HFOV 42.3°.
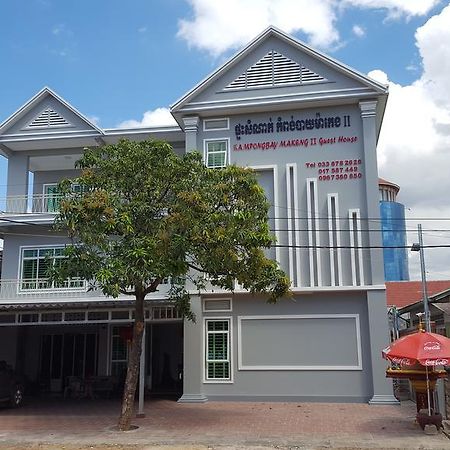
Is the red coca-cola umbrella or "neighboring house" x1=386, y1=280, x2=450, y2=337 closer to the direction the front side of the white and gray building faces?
the red coca-cola umbrella

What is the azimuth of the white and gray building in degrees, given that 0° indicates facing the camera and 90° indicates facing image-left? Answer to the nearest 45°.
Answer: approximately 0°

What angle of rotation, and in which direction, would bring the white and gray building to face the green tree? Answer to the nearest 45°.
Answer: approximately 45° to its right

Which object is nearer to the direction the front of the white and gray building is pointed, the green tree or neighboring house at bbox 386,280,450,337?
the green tree

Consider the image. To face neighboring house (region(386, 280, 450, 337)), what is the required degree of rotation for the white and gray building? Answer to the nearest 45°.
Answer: approximately 135° to its left

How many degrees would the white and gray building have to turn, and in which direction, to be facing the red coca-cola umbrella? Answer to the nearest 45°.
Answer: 0° — it already faces it
